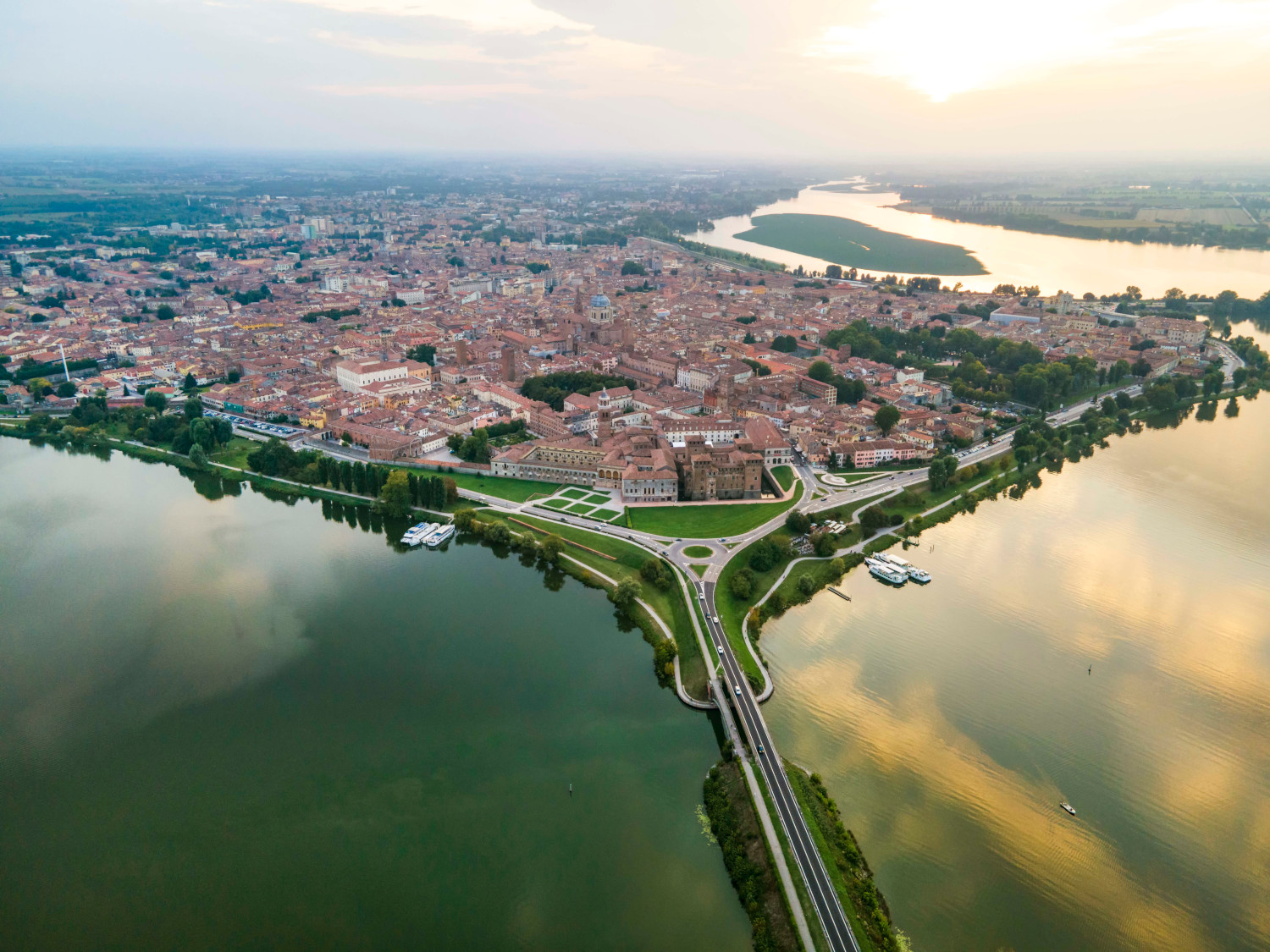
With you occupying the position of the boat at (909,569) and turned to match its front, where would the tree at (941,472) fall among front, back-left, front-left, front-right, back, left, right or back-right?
back-left

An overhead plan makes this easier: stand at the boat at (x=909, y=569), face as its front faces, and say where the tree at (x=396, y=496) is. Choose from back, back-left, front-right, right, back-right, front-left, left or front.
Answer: back-right

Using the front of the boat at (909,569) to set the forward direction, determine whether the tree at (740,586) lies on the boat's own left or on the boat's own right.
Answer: on the boat's own right

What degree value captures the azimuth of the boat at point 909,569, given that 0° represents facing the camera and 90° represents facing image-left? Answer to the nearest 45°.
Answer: approximately 315°

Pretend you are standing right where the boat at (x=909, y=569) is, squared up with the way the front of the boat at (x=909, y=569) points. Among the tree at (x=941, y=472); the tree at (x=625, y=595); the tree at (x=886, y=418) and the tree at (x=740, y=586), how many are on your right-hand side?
2

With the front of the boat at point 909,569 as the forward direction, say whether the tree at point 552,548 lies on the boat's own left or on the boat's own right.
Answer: on the boat's own right

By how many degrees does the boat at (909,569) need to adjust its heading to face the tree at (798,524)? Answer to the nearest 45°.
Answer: approximately 135° to its right

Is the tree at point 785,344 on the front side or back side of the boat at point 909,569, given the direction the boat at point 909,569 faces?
on the back side
